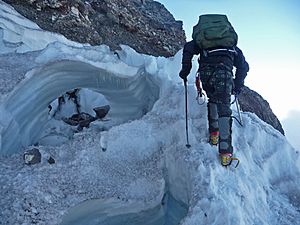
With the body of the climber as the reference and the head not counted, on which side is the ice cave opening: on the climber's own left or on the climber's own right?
on the climber's own left

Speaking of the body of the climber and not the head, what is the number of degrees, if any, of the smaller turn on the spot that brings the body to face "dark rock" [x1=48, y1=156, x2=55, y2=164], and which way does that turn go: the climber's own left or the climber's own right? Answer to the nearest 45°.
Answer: approximately 90° to the climber's own left

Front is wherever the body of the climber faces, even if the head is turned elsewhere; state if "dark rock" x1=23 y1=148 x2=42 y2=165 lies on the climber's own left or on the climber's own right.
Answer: on the climber's own left

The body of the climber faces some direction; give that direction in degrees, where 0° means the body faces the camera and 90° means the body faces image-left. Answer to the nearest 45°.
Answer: approximately 180°

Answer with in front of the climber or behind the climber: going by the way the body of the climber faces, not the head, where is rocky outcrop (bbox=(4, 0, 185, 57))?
in front
